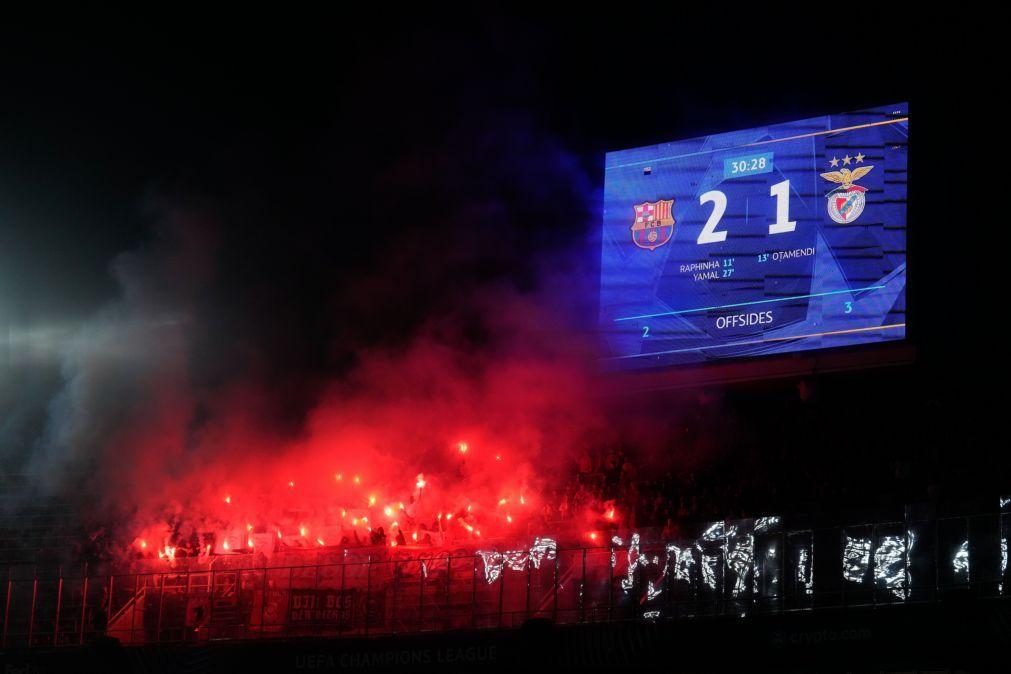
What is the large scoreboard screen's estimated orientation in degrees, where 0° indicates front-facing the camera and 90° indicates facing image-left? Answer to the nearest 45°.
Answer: approximately 45°
